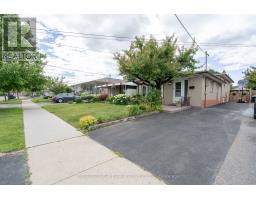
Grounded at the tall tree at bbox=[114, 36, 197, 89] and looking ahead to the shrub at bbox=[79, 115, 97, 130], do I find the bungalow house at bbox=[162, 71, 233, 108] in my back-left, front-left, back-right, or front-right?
back-left

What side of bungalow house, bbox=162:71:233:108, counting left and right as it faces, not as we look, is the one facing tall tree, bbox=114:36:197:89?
front

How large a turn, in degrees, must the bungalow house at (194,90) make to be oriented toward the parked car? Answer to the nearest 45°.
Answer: approximately 45° to its right

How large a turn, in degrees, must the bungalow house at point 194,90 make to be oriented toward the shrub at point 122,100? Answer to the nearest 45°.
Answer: approximately 45° to its right

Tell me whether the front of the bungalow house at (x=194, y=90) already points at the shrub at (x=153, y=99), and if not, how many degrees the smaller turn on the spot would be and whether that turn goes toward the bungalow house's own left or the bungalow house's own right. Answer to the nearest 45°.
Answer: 0° — it already faces it

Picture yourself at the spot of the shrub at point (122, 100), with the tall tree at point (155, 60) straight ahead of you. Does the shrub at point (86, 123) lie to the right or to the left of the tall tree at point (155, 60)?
right

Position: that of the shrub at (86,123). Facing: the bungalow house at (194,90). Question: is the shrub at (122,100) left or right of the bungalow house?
left

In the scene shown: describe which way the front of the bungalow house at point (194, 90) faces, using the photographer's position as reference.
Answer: facing the viewer and to the left of the viewer

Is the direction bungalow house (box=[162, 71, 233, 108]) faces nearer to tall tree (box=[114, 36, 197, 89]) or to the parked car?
the tall tree
